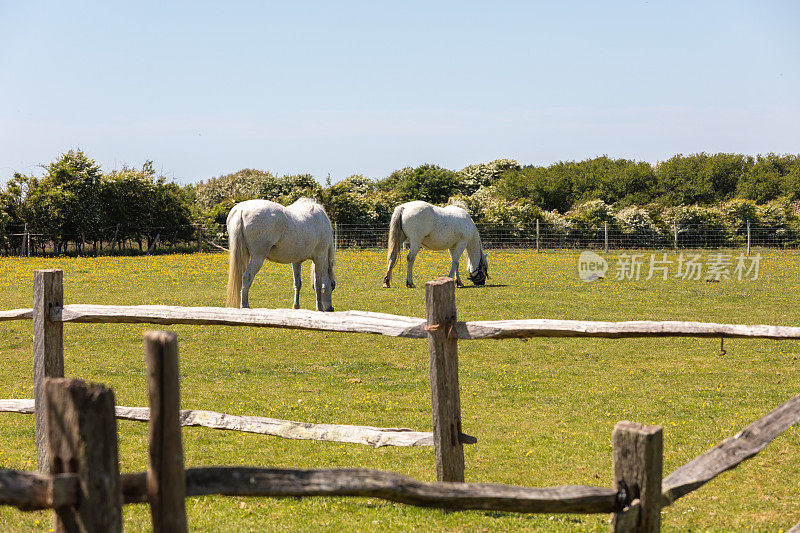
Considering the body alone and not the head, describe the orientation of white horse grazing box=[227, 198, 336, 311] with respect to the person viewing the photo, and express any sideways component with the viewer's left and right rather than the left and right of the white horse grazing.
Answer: facing away from the viewer and to the right of the viewer

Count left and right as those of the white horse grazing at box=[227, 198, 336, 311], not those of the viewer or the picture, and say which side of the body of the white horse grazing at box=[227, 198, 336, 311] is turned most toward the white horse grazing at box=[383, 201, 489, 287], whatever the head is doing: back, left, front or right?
front

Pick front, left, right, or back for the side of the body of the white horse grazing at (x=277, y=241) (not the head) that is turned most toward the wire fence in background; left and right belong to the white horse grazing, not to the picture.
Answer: front

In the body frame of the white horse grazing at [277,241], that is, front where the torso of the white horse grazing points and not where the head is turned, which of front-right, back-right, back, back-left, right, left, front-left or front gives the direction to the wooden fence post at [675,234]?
front
